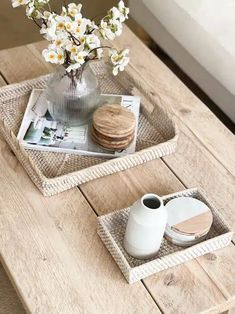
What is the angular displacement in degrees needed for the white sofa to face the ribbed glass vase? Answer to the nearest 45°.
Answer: approximately 45° to its left

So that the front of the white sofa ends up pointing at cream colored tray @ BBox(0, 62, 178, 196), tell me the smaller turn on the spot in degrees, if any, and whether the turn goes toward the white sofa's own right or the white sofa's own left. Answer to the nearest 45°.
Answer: approximately 45° to the white sofa's own left

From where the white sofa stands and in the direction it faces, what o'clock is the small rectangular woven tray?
The small rectangular woven tray is roughly at 10 o'clock from the white sofa.

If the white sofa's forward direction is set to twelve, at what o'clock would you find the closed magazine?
The closed magazine is roughly at 11 o'clock from the white sofa.

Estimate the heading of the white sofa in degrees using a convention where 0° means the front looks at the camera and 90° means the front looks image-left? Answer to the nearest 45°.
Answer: approximately 45°
